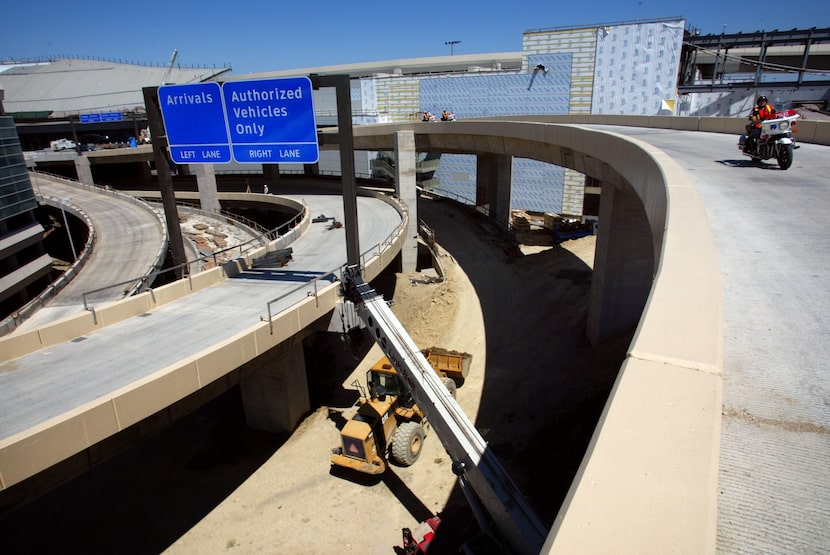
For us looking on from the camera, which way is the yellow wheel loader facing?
facing away from the viewer and to the right of the viewer

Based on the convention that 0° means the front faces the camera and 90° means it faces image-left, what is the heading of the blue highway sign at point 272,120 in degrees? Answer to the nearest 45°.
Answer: approximately 0°

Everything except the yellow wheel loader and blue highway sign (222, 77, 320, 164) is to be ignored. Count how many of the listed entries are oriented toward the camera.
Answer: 1

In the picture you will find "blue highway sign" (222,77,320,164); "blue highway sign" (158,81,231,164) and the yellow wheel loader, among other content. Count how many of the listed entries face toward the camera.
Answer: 2

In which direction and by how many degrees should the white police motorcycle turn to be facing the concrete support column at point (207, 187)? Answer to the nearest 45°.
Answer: approximately 135° to its right

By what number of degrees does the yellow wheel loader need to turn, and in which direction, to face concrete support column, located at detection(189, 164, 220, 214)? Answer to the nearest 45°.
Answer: approximately 90° to its left

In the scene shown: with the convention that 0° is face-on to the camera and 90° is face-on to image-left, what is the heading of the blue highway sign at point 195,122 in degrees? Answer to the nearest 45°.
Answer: approximately 0°

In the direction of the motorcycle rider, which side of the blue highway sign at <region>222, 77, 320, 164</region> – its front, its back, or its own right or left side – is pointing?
left
